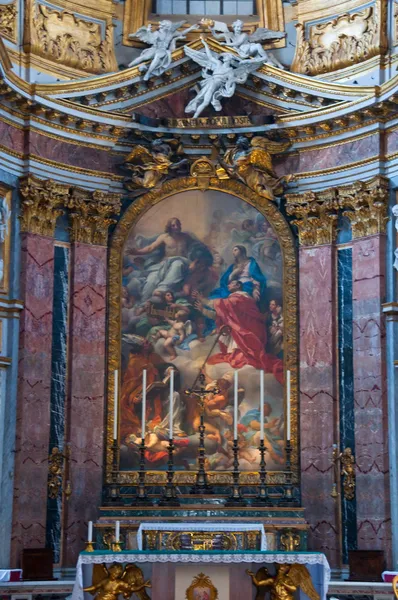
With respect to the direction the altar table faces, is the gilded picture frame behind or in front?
behind

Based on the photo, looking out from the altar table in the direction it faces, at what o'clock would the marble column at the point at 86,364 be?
The marble column is roughly at 5 o'clock from the altar table.

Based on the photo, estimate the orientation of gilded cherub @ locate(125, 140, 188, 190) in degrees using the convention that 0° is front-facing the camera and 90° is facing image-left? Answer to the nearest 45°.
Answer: approximately 315°

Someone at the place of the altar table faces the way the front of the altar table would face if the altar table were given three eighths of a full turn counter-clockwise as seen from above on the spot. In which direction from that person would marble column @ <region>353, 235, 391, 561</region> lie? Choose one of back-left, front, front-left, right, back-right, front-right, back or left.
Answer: front

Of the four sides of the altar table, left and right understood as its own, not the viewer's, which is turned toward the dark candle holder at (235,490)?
back

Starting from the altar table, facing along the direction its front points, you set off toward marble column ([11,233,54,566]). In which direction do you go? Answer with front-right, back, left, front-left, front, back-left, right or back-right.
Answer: back-right
